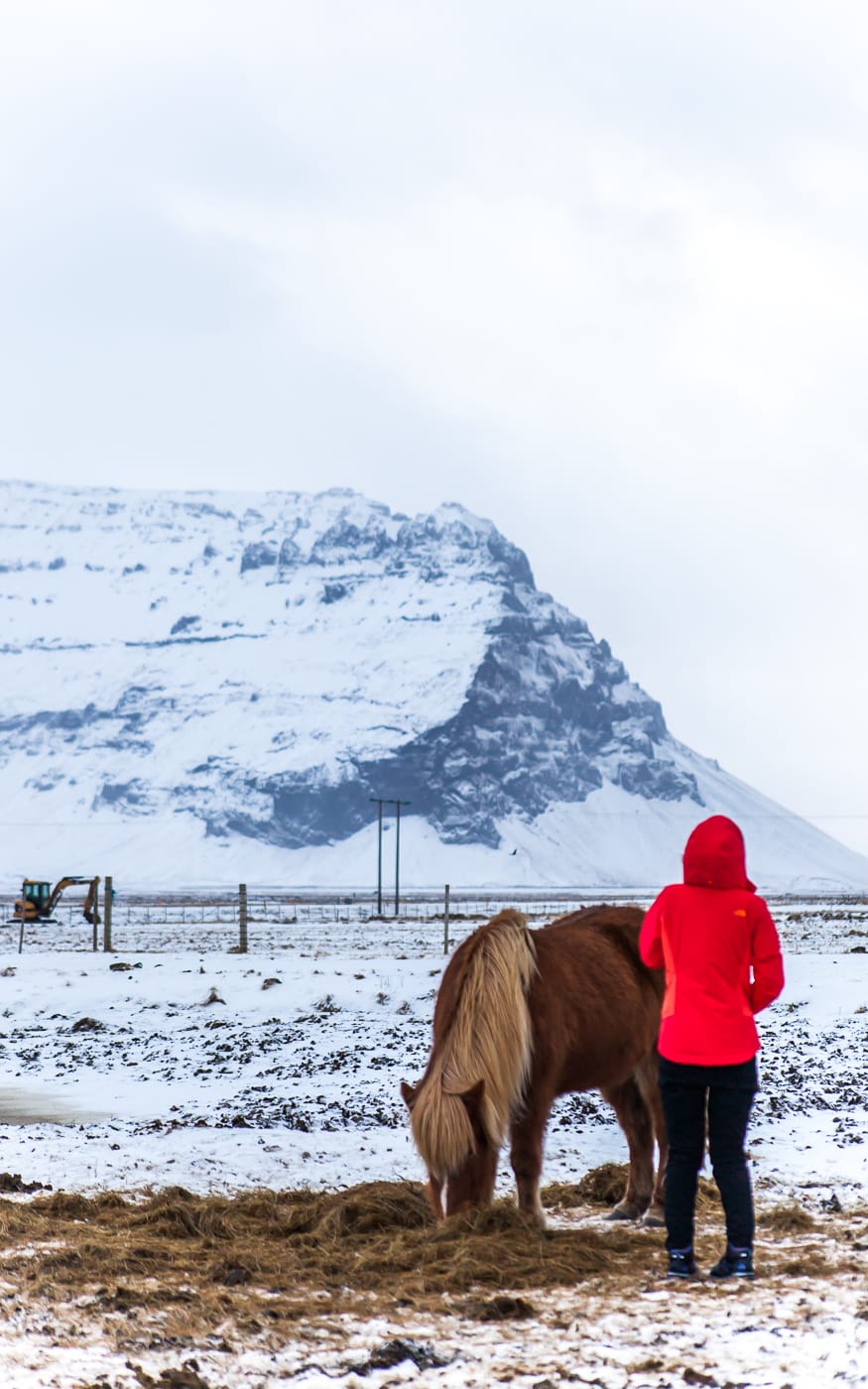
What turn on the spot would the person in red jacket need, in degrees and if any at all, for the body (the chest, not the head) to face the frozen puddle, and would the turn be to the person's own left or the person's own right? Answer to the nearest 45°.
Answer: approximately 45° to the person's own left

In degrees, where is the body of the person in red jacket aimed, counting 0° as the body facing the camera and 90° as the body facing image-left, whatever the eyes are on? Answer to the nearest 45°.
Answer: approximately 180°

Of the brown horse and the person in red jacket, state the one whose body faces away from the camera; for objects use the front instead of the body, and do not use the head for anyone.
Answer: the person in red jacket

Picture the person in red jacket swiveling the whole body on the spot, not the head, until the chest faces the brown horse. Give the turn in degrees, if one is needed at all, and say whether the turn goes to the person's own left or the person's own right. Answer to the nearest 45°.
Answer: approximately 45° to the person's own left

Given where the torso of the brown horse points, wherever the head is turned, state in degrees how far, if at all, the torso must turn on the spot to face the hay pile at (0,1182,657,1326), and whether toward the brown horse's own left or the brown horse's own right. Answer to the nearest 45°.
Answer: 0° — it already faces it

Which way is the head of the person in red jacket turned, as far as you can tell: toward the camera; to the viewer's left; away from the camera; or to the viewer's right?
away from the camera

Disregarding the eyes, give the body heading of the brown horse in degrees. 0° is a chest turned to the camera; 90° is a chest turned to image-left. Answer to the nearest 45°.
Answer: approximately 45°

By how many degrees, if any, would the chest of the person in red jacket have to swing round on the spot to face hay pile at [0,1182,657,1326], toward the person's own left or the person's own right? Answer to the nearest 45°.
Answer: approximately 90° to the person's own left

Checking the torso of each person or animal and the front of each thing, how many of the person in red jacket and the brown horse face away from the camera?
1

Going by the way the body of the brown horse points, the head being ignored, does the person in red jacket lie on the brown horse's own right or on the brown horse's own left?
on the brown horse's own left
